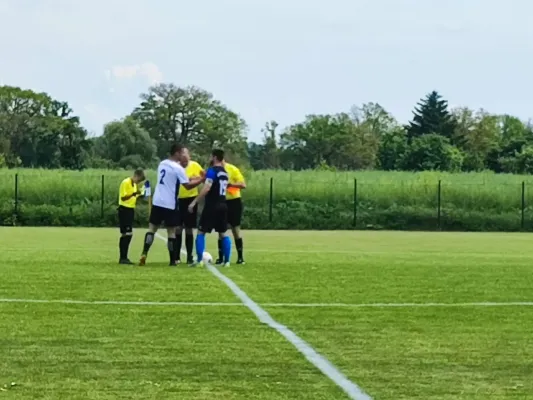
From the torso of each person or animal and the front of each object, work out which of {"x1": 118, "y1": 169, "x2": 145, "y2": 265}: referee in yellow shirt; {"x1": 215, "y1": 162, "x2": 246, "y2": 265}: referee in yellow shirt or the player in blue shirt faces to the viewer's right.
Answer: {"x1": 118, "y1": 169, "x2": 145, "y2": 265}: referee in yellow shirt

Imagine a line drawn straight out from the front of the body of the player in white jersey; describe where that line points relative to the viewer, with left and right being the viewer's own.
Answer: facing away from the viewer and to the right of the viewer

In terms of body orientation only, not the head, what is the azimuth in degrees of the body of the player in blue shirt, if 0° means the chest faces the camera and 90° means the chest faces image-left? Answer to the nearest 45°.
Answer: approximately 135°

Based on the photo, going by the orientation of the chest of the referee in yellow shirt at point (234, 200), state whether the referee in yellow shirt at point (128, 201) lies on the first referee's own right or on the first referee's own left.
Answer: on the first referee's own right

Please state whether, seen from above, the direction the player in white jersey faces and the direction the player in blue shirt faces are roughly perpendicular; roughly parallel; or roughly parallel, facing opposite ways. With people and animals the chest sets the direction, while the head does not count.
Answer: roughly perpendicular

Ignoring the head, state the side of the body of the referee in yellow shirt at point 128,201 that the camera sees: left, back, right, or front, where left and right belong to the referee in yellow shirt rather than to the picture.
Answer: right

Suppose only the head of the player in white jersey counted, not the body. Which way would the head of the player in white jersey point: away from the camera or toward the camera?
away from the camera

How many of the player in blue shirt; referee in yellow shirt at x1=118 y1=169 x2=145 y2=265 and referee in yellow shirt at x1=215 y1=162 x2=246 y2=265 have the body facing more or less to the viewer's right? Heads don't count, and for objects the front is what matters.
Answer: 1

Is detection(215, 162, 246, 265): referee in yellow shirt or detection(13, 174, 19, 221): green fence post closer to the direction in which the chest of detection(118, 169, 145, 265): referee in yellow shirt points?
the referee in yellow shirt

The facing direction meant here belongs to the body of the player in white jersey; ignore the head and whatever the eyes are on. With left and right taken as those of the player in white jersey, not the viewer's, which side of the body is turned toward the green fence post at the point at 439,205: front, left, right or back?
front
